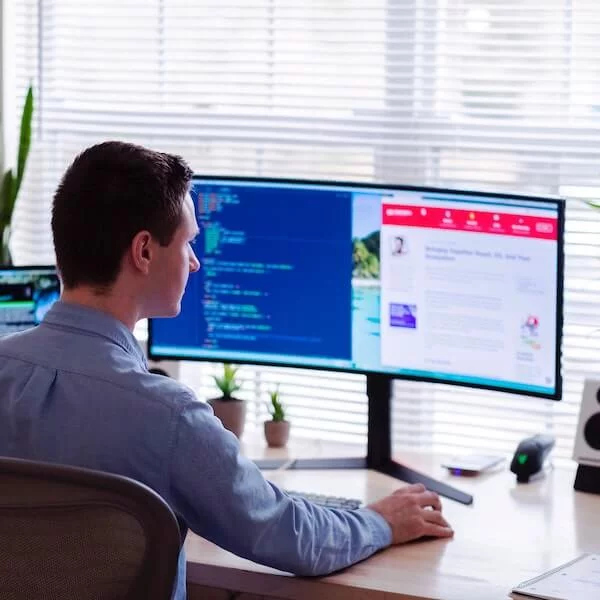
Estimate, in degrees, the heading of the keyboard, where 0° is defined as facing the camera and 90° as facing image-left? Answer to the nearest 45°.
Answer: approximately 45°

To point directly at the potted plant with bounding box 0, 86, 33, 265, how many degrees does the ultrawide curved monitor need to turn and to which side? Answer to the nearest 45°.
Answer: approximately 90° to its right

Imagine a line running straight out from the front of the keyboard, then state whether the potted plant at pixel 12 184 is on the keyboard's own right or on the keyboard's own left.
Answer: on the keyboard's own right

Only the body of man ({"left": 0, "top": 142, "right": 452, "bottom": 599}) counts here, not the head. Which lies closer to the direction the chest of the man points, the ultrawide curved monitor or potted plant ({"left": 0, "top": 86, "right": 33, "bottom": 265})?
the ultrawide curved monitor

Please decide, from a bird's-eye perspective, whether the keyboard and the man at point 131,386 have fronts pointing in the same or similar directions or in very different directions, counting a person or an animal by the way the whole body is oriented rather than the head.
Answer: very different directions

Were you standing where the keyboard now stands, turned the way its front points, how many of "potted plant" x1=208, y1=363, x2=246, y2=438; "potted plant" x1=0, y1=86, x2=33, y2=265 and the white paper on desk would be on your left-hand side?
1

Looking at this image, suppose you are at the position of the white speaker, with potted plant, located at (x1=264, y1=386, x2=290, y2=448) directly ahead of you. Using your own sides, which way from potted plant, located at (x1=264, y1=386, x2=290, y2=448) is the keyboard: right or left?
left

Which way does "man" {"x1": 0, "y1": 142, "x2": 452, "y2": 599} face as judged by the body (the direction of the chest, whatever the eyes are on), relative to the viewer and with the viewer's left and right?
facing away from the viewer and to the right of the viewer

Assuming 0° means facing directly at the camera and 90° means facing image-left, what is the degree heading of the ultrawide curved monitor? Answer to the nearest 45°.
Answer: approximately 45°

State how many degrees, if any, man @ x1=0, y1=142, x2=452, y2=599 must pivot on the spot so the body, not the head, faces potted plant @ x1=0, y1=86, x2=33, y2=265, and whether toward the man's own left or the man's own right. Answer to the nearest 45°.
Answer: approximately 45° to the man's own left
